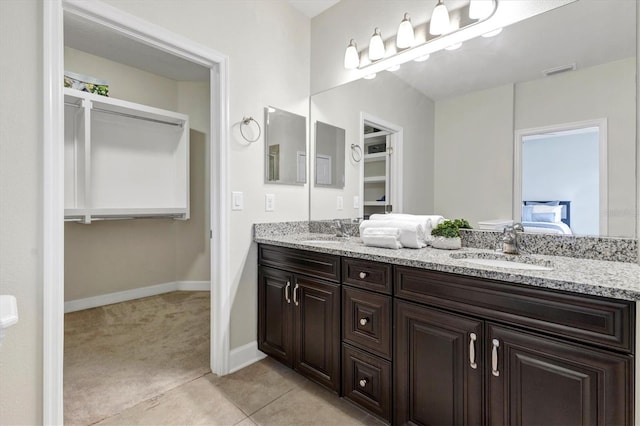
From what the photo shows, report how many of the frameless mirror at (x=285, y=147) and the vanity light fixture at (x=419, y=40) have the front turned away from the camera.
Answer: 0

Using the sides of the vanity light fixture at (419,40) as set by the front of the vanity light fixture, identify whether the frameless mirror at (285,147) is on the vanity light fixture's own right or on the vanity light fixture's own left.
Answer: on the vanity light fixture's own right

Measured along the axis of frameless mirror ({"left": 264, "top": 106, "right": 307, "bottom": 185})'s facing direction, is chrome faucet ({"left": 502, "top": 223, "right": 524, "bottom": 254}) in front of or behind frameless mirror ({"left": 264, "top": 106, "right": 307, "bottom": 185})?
in front

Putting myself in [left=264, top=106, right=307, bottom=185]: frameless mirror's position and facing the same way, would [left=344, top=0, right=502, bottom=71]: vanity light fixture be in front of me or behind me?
in front

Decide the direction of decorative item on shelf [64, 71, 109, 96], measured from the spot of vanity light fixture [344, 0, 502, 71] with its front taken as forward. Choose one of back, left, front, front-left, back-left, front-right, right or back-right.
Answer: front-right

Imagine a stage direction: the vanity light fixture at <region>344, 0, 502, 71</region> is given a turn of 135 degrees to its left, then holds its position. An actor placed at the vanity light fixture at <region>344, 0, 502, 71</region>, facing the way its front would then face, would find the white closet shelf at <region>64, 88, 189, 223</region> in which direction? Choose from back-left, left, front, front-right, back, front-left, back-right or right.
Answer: back

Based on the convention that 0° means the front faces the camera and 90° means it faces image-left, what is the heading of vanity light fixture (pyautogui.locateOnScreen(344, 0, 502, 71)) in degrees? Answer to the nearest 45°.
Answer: approximately 45°

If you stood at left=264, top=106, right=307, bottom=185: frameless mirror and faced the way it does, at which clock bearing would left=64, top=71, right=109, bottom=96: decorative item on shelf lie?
The decorative item on shelf is roughly at 5 o'clock from the frameless mirror.

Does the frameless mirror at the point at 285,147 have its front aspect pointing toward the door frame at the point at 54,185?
no

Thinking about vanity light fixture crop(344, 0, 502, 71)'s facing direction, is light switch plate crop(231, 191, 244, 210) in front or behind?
in front

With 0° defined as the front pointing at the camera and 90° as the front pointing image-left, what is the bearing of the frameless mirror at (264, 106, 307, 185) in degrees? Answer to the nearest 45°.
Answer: approximately 315°
